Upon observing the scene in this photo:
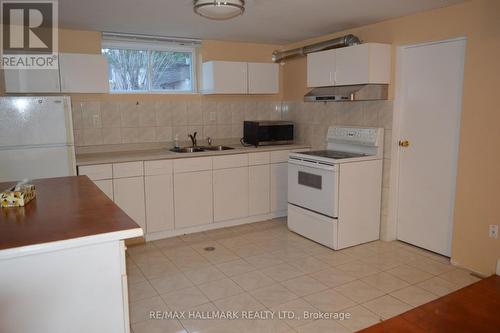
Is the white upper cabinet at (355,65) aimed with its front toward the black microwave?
no

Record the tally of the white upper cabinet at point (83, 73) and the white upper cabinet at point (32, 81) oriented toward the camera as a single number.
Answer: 2

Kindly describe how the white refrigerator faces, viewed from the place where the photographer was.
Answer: facing the viewer

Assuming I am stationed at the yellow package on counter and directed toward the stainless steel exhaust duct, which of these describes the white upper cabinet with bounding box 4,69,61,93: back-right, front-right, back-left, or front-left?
front-left

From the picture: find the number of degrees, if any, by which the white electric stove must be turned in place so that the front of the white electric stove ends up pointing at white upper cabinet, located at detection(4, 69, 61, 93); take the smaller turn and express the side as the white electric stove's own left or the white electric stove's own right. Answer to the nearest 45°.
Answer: approximately 45° to the white electric stove's own right

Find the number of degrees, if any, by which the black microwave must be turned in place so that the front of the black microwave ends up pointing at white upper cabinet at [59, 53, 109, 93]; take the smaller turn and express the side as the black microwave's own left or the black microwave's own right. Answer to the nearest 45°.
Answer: approximately 90° to the black microwave's own right

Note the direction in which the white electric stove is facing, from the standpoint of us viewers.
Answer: facing the viewer and to the left of the viewer

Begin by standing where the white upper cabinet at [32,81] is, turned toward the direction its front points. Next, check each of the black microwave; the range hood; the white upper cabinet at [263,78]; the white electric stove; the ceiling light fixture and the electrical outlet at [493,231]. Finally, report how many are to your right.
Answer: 0

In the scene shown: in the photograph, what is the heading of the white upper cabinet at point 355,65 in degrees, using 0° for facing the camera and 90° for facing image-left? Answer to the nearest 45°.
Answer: approximately 45°

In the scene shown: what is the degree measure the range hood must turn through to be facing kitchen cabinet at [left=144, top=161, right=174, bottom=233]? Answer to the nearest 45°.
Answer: approximately 45° to its right

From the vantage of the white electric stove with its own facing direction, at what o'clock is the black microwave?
The black microwave is roughly at 3 o'clock from the white electric stove.

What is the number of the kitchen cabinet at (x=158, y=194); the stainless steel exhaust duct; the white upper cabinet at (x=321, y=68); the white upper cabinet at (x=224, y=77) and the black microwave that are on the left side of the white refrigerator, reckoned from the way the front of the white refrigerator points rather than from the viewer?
5

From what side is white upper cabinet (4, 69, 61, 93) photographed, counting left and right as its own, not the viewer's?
front

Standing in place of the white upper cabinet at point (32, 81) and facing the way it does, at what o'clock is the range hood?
The range hood is roughly at 10 o'clock from the white upper cabinet.

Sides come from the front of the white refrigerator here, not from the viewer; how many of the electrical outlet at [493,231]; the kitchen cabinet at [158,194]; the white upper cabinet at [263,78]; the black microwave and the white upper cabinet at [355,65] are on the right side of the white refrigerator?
0

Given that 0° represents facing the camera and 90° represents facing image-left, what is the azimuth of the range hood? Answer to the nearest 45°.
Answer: approximately 45°

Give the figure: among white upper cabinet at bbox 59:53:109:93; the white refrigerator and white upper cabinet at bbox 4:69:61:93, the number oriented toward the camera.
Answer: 3

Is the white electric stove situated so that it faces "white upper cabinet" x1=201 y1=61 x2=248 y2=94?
no
